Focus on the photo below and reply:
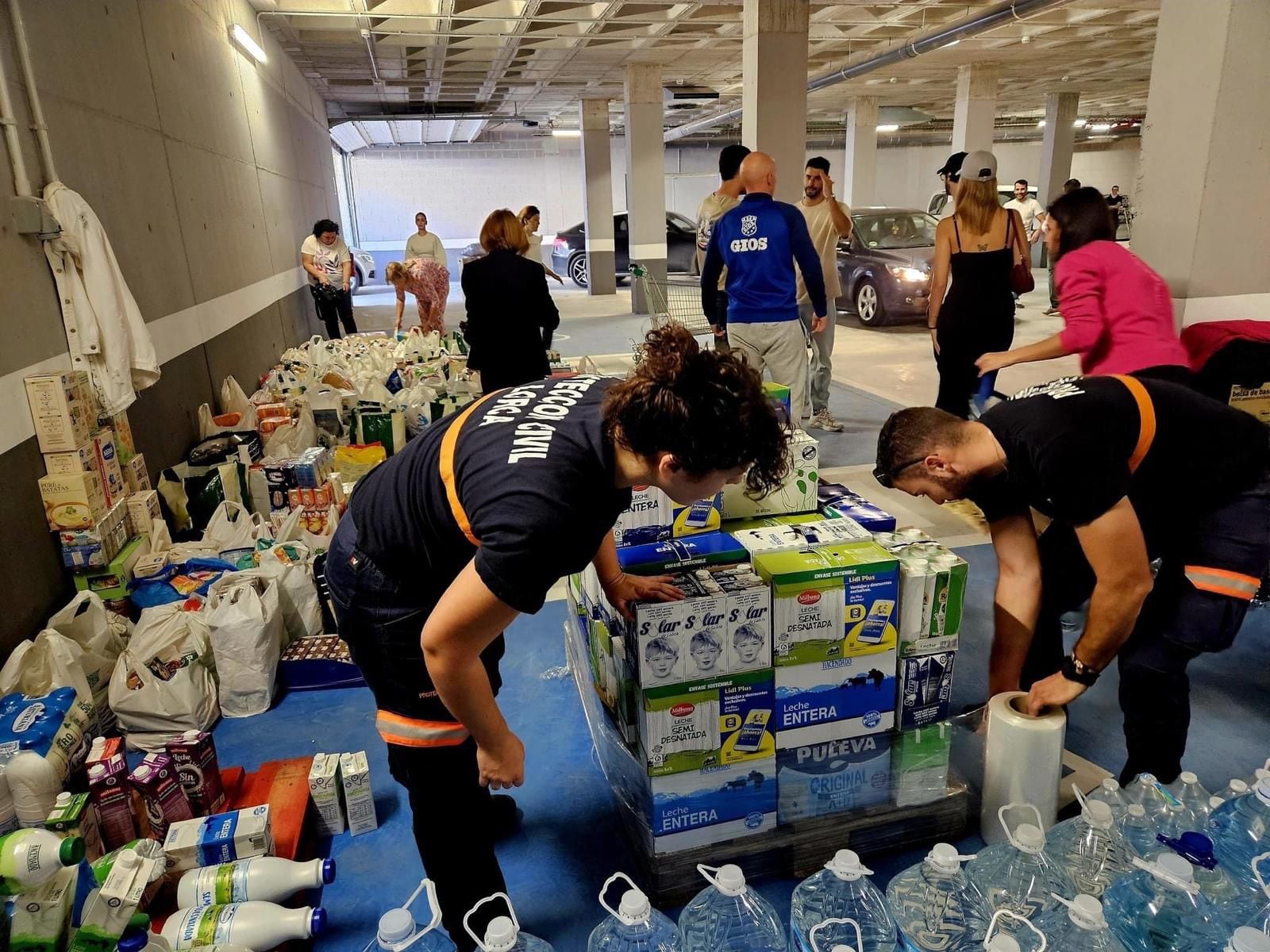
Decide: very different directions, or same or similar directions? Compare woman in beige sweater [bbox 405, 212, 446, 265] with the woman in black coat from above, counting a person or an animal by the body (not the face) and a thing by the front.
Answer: very different directions

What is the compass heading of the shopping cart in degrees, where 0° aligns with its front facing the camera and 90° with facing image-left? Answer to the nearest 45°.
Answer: approximately 270°

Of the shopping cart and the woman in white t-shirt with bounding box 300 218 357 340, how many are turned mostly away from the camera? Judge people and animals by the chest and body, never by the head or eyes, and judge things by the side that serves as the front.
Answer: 0

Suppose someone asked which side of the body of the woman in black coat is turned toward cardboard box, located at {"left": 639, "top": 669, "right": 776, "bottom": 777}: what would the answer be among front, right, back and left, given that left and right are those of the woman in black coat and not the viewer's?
back

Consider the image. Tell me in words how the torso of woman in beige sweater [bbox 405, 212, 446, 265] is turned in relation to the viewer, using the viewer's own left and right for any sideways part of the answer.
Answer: facing the viewer

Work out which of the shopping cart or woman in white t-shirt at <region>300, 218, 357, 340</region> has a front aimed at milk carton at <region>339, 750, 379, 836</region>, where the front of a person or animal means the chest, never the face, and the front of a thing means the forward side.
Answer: the woman in white t-shirt

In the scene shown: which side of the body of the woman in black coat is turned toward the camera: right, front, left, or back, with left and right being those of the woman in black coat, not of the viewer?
back

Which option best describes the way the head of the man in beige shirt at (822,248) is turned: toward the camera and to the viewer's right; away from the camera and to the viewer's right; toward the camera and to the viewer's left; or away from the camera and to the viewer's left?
toward the camera and to the viewer's left

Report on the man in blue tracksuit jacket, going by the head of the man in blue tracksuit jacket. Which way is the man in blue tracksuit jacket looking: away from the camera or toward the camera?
away from the camera

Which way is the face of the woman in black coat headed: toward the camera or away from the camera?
away from the camera

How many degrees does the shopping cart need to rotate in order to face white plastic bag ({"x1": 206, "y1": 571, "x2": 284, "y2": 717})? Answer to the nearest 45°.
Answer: approximately 90° to its right

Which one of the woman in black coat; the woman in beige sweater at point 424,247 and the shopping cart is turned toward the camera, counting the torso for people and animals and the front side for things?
the woman in beige sweater

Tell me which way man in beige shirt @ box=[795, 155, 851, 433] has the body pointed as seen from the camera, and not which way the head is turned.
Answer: toward the camera

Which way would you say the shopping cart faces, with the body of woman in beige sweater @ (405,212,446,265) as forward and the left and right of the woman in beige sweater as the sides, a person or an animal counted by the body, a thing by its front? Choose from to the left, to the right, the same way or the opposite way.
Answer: to the left

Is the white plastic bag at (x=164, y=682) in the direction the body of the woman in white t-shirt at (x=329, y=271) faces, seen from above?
yes

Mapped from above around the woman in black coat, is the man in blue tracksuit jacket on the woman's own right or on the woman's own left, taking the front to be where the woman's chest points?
on the woman's own right
